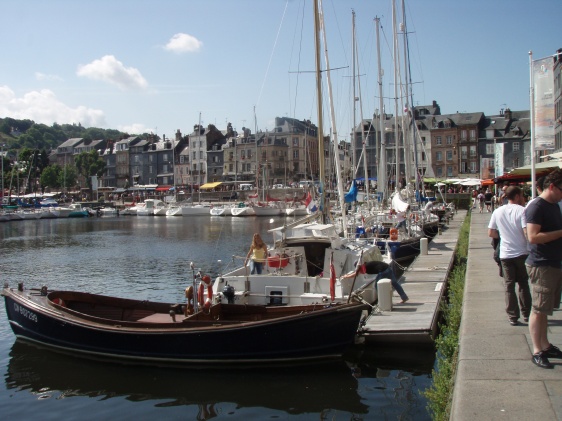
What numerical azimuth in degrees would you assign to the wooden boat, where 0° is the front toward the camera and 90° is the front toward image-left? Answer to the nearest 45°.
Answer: approximately 90°

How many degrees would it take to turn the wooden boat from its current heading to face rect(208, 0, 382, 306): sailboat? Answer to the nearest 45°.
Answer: approximately 135° to its right

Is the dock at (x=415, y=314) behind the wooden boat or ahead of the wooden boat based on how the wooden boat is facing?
behind

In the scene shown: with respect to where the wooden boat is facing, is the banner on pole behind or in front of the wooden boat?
behind

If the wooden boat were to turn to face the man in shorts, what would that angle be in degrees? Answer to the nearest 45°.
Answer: approximately 135° to its left
